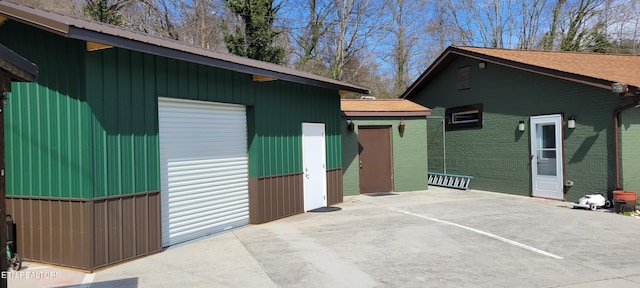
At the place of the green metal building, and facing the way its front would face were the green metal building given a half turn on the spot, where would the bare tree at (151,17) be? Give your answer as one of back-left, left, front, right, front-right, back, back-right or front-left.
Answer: front-right

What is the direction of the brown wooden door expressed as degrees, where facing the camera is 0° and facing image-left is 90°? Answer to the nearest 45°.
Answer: approximately 0°

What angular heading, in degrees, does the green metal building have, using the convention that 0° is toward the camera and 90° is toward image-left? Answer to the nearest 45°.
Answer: approximately 315°

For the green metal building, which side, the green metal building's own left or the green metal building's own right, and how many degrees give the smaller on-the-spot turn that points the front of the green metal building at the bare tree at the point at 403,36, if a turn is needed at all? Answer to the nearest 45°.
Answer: approximately 90° to the green metal building's own left

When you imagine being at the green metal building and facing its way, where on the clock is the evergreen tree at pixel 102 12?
The evergreen tree is roughly at 7 o'clock from the green metal building.

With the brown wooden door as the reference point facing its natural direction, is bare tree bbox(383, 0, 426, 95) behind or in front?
behind

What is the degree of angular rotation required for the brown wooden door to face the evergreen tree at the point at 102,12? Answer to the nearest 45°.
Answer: approximately 90° to its right

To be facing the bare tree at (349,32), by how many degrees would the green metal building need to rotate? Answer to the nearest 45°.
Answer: approximately 90° to its left

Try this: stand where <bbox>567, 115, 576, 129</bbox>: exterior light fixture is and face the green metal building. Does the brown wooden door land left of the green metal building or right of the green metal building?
right

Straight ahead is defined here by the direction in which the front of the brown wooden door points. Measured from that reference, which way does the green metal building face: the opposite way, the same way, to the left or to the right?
to the left

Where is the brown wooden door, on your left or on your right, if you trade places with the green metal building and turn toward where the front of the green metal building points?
on your left
